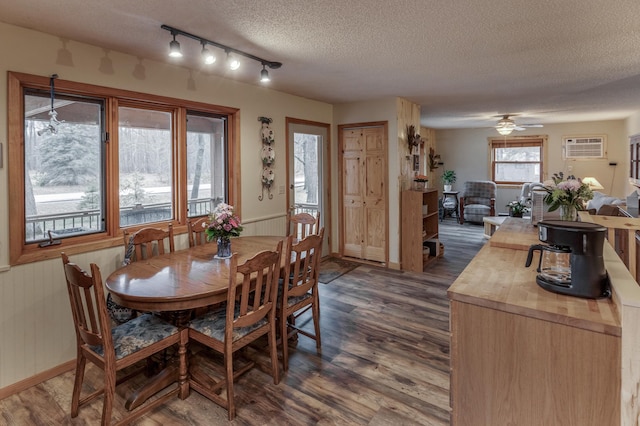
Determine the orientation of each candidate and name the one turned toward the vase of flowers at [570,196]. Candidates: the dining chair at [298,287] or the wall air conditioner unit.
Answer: the wall air conditioner unit

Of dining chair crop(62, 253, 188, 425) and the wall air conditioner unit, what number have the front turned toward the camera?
1

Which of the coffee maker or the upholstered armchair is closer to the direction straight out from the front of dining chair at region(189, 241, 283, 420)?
the upholstered armchair

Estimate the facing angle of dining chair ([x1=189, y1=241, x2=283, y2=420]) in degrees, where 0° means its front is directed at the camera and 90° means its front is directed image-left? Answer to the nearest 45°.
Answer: approximately 135°

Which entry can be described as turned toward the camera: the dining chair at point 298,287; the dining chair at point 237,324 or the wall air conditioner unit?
the wall air conditioner unit

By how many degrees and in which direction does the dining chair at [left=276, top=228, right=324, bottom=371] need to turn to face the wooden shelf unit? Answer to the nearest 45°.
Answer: approximately 90° to its right

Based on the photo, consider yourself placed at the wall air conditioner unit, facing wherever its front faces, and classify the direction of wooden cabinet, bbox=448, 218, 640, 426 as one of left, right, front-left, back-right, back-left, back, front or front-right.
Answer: front

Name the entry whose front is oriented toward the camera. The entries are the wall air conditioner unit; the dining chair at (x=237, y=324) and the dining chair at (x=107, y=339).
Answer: the wall air conditioner unit

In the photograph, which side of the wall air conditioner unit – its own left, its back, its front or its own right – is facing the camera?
front

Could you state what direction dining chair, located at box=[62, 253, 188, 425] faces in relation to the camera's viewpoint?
facing away from the viewer and to the right of the viewer

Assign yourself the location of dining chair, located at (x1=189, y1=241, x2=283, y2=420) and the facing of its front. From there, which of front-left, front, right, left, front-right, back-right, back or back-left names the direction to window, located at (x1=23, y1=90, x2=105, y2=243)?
front

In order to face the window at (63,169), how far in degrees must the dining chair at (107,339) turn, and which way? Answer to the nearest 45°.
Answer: approximately 45° to its left
